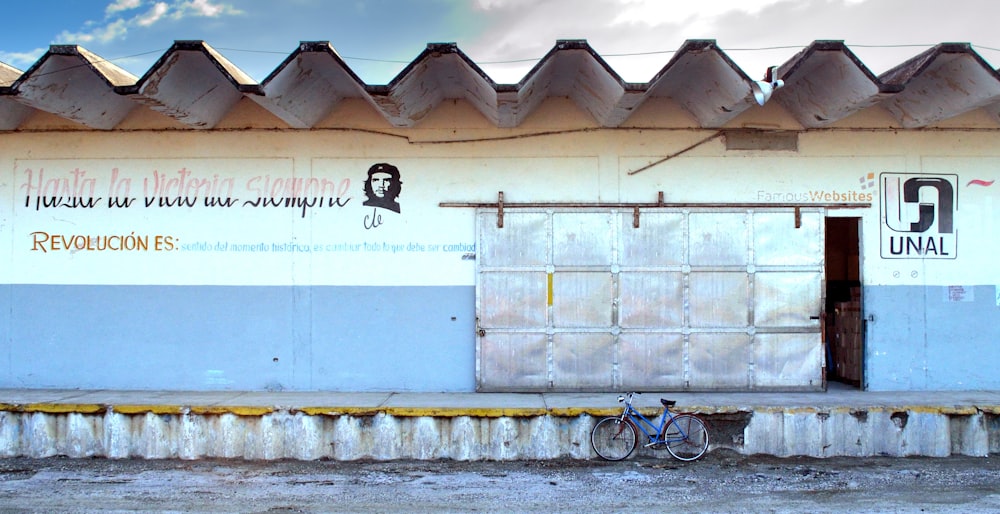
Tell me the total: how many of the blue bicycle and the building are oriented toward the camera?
1

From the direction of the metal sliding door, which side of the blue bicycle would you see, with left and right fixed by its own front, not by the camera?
right

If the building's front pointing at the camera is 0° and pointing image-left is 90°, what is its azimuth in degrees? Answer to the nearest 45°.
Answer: approximately 0°

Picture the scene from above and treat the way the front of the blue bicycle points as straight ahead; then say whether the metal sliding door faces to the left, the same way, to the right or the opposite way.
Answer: to the left

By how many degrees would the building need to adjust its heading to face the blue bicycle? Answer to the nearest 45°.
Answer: approximately 45° to its left

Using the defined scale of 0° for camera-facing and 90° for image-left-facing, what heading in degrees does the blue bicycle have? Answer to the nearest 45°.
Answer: approximately 90°

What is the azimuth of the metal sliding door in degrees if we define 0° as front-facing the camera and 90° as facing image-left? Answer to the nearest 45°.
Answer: approximately 0°

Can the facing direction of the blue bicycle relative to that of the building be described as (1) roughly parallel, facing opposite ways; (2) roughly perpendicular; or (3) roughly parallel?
roughly perpendicular

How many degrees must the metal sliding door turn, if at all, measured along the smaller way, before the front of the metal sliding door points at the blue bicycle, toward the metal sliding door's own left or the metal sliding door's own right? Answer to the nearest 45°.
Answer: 0° — it already faces it
